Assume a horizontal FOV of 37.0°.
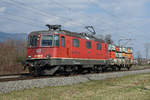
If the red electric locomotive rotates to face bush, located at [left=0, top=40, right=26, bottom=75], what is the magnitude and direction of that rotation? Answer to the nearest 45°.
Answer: approximately 90° to its right

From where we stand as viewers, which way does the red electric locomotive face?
facing the viewer and to the left of the viewer
